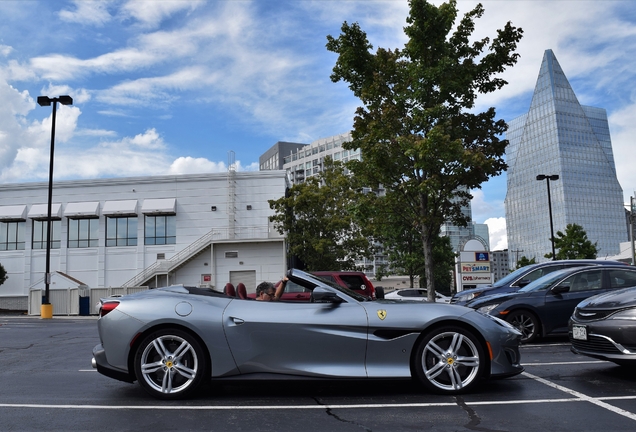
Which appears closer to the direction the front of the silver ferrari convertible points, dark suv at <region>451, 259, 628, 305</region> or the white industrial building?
the dark suv

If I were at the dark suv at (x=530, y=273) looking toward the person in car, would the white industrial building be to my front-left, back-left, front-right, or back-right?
back-right

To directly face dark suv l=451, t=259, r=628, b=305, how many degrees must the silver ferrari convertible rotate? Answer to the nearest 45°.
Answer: approximately 45° to its left

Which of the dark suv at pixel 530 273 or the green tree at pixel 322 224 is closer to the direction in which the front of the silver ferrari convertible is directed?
the dark suv

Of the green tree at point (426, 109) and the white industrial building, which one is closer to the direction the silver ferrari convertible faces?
the green tree

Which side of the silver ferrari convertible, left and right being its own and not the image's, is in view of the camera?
right

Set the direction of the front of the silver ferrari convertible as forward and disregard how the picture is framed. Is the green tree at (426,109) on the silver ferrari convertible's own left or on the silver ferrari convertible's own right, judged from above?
on the silver ferrari convertible's own left

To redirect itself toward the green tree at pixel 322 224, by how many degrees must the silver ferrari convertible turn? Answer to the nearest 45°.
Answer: approximately 90° to its left
